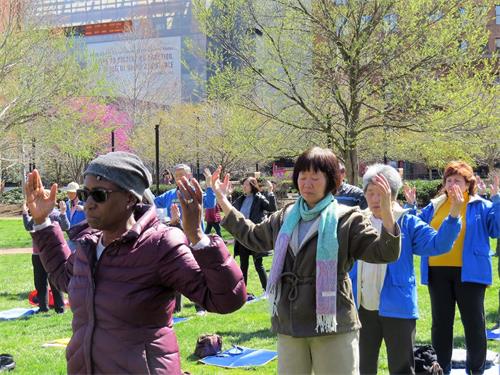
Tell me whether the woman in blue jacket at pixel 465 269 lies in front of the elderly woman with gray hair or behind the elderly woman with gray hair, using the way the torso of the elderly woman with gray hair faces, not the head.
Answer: behind

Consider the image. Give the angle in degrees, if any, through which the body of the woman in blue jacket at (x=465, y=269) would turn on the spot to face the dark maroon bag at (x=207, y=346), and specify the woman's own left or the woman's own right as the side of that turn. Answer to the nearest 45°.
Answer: approximately 45° to the woman's own right

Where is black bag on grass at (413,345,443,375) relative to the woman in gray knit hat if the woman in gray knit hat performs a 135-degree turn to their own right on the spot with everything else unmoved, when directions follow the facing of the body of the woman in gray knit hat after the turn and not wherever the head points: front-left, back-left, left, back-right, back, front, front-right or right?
front-right

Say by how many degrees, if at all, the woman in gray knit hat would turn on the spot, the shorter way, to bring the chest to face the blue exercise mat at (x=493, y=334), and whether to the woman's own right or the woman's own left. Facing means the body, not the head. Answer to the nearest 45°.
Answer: approximately 180°

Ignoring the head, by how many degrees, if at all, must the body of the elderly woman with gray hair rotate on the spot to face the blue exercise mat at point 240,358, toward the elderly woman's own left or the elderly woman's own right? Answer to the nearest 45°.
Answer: approximately 90° to the elderly woman's own right

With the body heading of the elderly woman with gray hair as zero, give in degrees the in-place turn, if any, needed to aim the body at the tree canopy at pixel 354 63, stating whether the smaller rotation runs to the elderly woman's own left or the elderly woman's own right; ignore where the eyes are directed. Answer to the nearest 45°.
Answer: approximately 135° to the elderly woman's own right

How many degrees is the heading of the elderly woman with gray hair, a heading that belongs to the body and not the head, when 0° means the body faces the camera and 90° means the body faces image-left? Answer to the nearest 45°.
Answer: approximately 45°

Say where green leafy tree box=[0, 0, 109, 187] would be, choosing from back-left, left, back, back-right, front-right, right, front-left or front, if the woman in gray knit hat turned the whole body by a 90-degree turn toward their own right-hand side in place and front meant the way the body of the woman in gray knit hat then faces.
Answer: front-right
